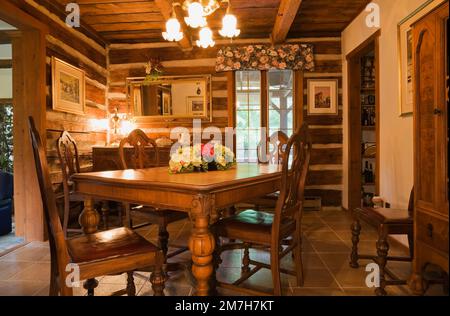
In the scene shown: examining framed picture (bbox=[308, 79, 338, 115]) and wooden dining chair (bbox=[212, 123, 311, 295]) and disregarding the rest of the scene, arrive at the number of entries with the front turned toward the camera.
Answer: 1

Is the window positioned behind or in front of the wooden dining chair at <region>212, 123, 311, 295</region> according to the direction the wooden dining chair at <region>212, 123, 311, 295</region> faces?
in front

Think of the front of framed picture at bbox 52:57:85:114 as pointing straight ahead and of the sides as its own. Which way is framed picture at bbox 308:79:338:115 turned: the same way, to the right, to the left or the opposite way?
to the right

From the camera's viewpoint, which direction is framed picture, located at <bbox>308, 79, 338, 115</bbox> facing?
toward the camera

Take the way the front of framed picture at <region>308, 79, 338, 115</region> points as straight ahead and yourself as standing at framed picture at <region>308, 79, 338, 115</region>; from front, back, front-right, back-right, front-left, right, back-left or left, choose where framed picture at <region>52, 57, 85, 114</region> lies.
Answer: front-right

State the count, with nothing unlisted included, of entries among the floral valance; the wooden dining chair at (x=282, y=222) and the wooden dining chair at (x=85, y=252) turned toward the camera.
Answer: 1

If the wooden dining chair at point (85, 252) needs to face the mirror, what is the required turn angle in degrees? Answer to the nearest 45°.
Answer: approximately 45° to its left

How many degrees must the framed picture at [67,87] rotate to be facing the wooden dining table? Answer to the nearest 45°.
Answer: approximately 45° to its right

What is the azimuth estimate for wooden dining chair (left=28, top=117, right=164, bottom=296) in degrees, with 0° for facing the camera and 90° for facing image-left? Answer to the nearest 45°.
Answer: approximately 225°

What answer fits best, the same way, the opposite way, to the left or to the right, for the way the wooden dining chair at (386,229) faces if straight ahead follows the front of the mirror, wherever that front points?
to the right

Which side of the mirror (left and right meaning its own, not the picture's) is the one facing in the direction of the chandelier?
front

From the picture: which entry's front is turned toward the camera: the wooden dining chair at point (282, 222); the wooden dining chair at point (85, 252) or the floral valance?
the floral valance

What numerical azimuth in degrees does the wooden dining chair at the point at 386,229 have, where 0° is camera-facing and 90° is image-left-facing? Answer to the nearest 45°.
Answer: approximately 45°

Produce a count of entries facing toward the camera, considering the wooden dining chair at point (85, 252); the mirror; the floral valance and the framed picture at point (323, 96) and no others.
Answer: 3

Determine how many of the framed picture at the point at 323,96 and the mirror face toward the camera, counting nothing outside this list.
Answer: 2

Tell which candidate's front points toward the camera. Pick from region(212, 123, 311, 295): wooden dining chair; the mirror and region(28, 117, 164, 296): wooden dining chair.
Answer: the mirror
